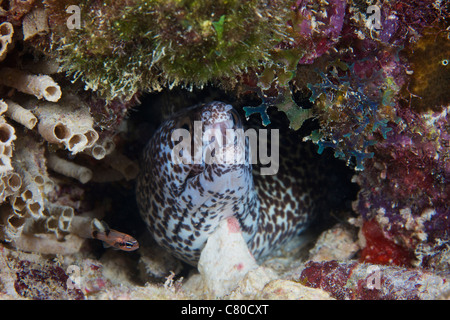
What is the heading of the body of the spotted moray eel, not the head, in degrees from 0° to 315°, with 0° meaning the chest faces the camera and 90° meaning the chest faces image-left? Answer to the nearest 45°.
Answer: approximately 0°

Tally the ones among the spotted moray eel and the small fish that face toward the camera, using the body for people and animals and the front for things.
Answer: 1

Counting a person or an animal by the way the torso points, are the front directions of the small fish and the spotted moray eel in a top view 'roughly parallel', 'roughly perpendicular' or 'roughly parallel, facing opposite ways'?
roughly perpendicular

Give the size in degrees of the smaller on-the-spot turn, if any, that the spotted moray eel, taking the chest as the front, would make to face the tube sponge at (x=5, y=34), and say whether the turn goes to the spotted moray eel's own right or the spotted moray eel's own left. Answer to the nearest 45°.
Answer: approximately 45° to the spotted moray eel's own right

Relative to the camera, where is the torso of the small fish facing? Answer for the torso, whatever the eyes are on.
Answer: to the viewer's right
